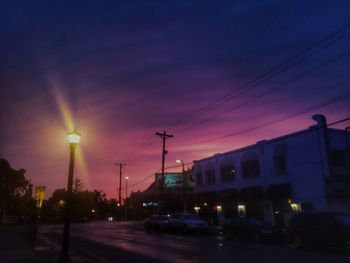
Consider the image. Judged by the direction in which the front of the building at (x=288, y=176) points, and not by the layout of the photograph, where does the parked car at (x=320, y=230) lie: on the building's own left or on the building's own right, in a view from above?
on the building's own left

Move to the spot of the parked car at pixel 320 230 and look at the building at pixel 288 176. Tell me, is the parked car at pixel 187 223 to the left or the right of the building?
left

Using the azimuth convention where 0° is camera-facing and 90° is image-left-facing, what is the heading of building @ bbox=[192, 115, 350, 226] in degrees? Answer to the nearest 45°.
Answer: approximately 45°
